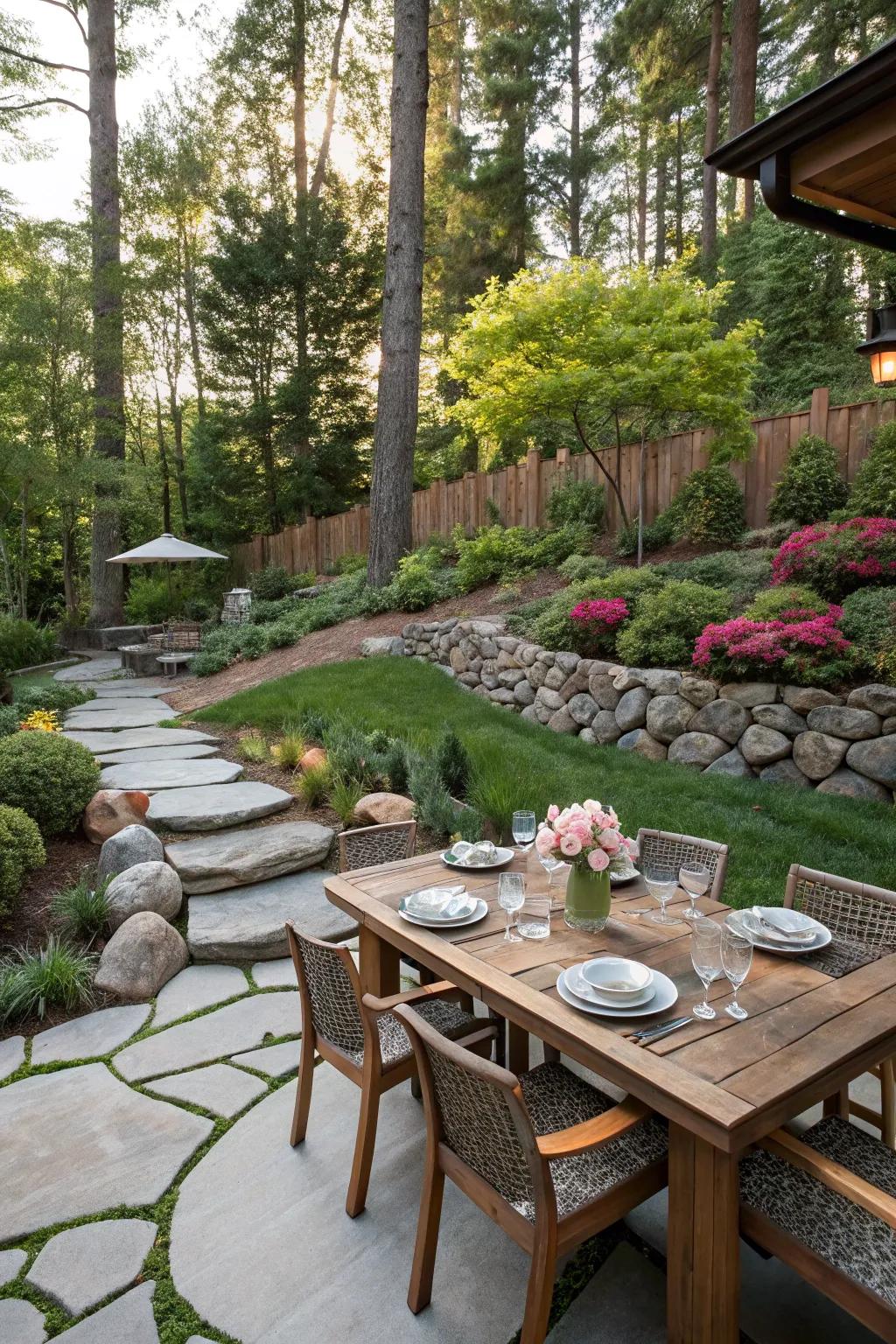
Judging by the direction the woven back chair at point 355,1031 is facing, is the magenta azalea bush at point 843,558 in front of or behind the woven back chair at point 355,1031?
in front

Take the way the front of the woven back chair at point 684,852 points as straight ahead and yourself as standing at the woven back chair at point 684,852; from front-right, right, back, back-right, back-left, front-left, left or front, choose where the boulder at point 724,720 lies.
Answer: back-right

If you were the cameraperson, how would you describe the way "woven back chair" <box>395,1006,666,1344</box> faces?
facing away from the viewer and to the right of the viewer

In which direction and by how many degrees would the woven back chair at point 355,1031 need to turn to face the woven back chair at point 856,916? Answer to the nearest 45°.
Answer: approximately 45° to its right

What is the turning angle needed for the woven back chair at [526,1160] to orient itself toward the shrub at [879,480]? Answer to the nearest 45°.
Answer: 0° — it already faces it

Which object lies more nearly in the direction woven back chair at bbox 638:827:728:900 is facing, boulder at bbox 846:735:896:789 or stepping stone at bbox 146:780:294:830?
the stepping stone

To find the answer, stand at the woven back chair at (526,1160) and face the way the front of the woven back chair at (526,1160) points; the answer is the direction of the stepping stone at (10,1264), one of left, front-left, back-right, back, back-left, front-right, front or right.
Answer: back-left

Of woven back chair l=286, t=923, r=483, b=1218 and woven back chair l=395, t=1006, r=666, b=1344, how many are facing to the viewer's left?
0

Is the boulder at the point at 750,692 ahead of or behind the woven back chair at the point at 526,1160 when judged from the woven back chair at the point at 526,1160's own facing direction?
ahead

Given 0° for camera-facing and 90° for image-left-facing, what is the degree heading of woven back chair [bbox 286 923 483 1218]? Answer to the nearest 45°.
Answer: approximately 225°

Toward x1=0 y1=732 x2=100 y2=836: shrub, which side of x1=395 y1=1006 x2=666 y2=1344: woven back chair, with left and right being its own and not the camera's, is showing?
left

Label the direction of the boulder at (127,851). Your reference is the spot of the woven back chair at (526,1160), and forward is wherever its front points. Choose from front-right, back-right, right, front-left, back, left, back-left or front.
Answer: left

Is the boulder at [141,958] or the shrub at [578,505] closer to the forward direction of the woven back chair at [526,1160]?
the shrub

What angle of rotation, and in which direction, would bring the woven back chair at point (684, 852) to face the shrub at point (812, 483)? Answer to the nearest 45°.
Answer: approximately 135° to its right

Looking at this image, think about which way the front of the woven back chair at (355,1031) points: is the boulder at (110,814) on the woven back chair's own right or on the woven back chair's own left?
on the woven back chair's own left

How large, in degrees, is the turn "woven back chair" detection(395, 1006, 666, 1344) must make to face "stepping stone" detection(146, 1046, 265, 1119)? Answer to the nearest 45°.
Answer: approximately 90° to its left

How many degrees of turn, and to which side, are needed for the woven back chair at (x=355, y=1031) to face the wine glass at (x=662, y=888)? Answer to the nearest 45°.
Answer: approximately 45° to its right
